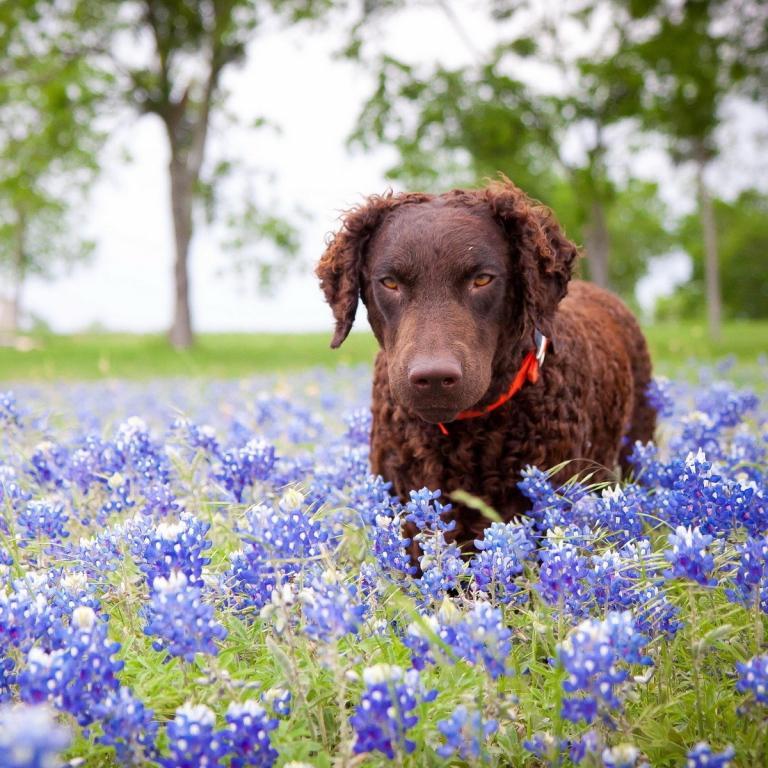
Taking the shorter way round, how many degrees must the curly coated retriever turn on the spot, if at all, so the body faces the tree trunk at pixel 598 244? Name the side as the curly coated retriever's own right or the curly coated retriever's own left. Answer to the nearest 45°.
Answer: approximately 135° to the curly coated retriever's own right

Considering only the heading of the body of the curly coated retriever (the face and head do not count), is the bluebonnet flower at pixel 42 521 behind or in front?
in front

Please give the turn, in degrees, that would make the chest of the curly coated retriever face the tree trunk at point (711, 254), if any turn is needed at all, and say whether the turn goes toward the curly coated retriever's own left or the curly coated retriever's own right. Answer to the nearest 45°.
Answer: approximately 135° to the curly coated retriever's own right

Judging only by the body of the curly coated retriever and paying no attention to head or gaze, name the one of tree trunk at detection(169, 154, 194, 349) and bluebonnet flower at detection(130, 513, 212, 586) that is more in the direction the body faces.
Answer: the bluebonnet flower

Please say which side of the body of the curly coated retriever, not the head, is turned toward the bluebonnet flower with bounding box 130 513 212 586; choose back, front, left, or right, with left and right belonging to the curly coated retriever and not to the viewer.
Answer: front

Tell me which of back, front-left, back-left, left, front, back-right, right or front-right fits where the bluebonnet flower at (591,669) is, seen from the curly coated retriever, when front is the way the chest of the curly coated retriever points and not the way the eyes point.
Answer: front-left

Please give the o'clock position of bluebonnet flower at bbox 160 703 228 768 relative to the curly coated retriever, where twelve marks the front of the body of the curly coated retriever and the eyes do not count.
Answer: The bluebonnet flower is roughly at 11 o'clock from the curly coated retriever.

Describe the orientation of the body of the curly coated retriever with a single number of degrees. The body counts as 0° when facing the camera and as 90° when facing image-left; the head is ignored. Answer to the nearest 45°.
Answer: approximately 45°

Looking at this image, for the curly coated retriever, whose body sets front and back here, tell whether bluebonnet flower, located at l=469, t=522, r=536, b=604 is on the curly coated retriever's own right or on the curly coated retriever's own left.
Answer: on the curly coated retriever's own left
